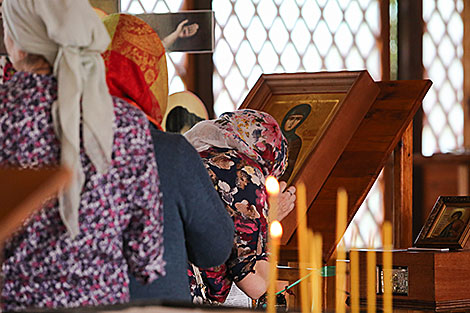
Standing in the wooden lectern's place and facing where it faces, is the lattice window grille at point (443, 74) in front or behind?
behind

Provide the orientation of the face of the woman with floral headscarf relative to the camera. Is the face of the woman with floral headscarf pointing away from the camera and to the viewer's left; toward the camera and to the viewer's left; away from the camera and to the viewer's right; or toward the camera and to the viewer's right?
away from the camera and to the viewer's right

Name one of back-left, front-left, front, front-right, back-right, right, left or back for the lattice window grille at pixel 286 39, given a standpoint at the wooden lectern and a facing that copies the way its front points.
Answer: back-right

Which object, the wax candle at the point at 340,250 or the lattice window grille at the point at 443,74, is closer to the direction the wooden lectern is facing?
the wax candle

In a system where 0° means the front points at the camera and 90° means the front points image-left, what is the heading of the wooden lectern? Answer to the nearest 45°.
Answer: approximately 45°

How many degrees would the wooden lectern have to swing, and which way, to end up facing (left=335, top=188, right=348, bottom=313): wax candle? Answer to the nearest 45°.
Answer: approximately 45° to its left

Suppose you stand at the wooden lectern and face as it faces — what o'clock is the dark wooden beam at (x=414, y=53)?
The dark wooden beam is roughly at 5 o'clock from the wooden lectern.
